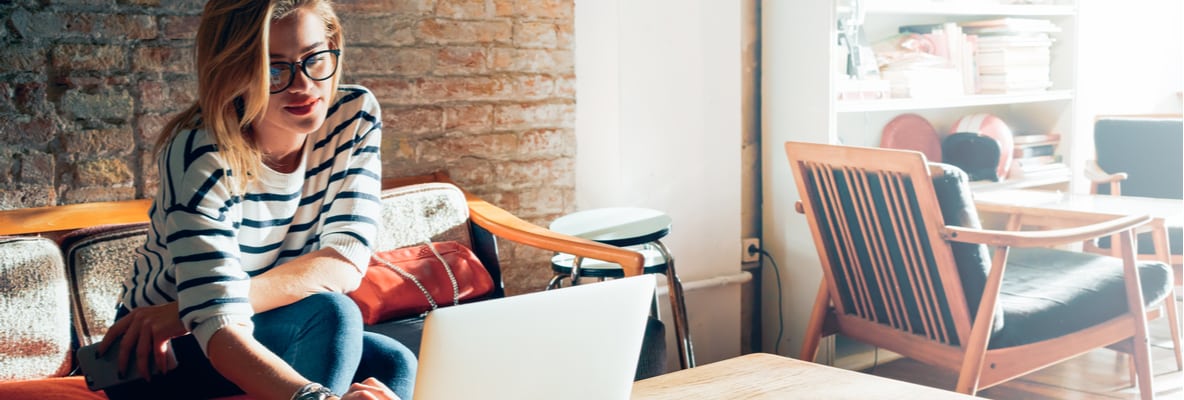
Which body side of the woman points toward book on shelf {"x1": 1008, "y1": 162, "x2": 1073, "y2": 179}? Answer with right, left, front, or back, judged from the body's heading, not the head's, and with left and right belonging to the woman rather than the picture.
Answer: left

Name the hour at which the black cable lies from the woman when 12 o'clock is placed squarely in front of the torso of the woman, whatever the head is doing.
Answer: The black cable is roughly at 9 o'clock from the woman.

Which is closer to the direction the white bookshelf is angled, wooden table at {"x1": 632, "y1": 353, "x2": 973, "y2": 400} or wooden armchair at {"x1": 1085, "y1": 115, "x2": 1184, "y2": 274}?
the wooden table

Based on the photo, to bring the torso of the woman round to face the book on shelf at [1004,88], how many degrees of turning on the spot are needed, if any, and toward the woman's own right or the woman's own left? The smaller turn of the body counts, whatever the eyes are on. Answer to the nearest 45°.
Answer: approximately 90° to the woman's own left

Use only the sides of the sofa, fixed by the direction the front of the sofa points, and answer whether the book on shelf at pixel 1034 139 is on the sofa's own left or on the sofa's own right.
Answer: on the sofa's own left

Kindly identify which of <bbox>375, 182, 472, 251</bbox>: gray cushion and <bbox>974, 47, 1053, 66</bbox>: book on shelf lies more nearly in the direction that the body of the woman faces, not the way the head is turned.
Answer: the book on shelf
